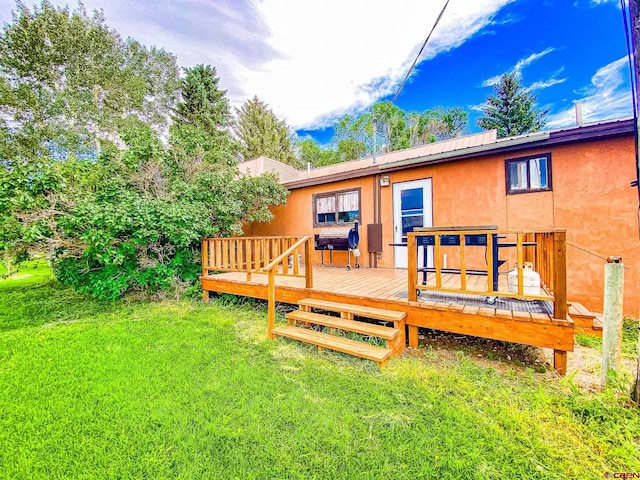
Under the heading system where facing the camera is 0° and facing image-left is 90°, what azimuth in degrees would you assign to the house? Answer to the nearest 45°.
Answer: approximately 45°

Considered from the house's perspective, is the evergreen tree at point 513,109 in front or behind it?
behind

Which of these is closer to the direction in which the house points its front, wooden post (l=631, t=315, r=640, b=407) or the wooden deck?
the wooden deck

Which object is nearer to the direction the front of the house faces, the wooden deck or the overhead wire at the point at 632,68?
the wooden deck

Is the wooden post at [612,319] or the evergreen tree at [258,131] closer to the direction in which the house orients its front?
the wooden post

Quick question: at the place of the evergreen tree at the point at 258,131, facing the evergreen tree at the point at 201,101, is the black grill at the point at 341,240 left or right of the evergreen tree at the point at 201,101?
left
